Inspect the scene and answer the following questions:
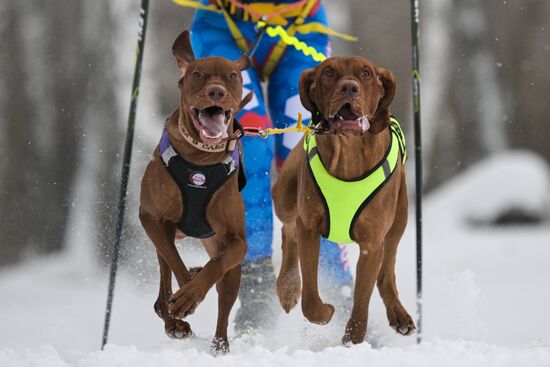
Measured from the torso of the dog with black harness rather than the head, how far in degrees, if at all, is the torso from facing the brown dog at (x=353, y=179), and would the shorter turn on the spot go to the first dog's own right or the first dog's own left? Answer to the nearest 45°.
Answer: approximately 90° to the first dog's own left

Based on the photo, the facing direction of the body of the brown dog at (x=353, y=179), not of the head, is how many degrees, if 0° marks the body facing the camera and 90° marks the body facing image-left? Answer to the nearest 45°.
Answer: approximately 0°

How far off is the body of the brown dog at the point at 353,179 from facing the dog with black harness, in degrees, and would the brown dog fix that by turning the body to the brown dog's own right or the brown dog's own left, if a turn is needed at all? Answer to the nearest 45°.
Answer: approximately 90° to the brown dog's own right

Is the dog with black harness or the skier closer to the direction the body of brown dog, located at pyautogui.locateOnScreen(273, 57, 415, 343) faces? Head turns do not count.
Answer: the dog with black harness

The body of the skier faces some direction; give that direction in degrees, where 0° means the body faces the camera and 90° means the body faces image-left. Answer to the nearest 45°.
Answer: approximately 0°

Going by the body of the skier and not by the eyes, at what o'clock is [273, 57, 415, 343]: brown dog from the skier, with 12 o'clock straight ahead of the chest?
The brown dog is roughly at 11 o'clock from the skier.

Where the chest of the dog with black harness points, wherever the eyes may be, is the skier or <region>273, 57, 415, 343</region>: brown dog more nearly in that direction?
the brown dog

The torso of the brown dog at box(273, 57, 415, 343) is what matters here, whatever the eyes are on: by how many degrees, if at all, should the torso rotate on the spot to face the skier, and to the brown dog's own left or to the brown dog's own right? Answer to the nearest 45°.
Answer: approximately 135° to the brown dog's own right
